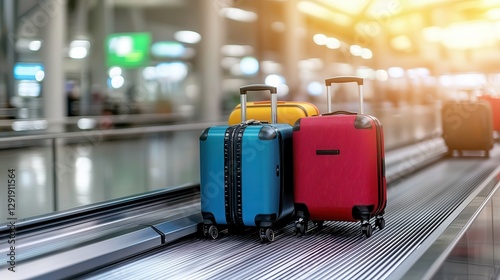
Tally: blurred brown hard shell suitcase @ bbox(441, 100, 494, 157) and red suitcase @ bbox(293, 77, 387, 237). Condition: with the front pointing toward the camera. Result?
2

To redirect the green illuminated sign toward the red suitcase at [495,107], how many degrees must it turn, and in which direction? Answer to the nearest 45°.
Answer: approximately 45° to its left

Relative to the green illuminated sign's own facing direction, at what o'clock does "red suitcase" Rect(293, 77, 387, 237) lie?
The red suitcase is roughly at 12 o'clock from the green illuminated sign.

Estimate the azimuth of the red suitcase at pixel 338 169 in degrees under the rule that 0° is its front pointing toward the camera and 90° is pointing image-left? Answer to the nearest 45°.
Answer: approximately 0°

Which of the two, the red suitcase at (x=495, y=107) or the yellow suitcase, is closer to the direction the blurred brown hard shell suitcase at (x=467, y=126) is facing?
the yellow suitcase

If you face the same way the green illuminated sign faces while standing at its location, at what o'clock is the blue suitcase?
The blue suitcase is roughly at 12 o'clock from the green illuminated sign.

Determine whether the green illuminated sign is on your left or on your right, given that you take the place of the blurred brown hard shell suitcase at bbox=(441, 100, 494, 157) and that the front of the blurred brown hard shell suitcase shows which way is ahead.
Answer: on your right

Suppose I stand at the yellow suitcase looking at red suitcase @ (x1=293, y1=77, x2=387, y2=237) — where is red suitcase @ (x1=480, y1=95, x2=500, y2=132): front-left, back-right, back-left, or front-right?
back-left
